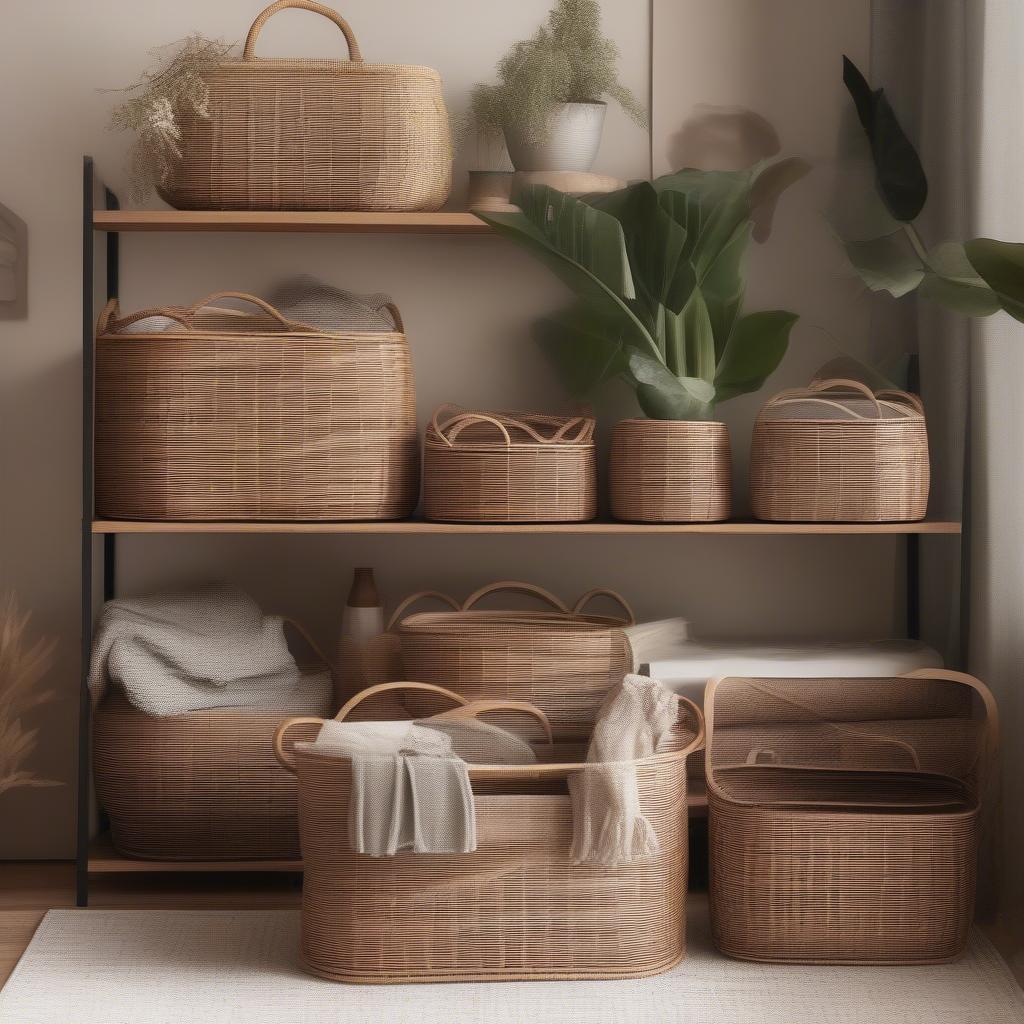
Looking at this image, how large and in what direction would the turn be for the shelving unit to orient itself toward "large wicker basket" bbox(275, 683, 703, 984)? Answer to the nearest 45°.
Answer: approximately 45° to its left

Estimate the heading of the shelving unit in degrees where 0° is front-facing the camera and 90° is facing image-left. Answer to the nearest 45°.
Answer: approximately 0°

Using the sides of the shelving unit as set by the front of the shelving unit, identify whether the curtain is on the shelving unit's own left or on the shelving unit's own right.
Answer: on the shelving unit's own left

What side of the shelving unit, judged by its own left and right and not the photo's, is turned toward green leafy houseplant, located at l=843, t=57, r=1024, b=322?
left
